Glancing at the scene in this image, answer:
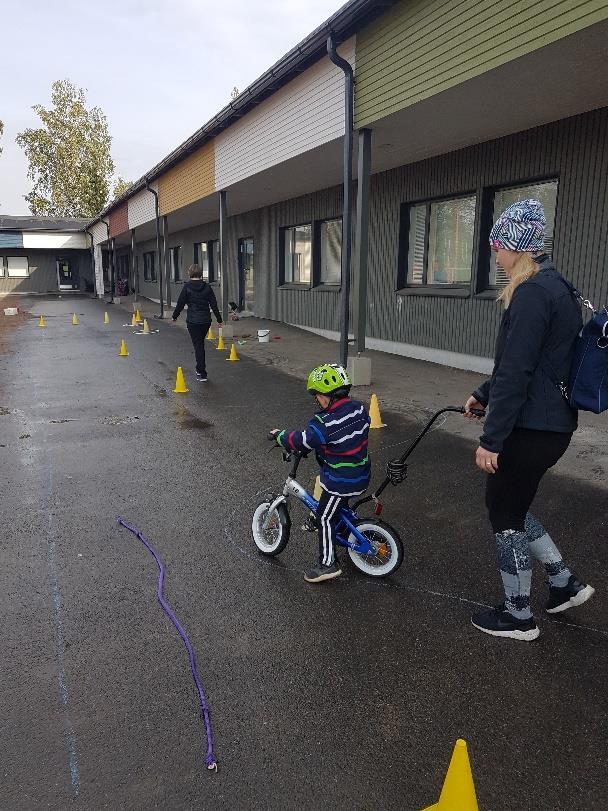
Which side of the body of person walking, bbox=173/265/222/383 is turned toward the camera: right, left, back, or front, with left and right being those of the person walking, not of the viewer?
back

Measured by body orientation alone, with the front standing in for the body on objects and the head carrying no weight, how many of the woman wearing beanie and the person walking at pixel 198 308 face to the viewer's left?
1

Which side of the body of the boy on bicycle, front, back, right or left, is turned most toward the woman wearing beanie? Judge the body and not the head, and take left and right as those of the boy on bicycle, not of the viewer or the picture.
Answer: back

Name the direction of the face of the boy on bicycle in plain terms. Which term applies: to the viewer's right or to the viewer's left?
to the viewer's left

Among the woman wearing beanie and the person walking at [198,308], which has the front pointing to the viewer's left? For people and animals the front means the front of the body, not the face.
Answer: the woman wearing beanie

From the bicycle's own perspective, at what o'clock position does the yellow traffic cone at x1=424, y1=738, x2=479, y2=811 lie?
The yellow traffic cone is roughly at 7 o'clock from the bicycle.

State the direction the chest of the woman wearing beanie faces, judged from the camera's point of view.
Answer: to the viewer's left

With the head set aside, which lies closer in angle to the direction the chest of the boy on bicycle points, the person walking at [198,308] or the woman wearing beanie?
the person walking

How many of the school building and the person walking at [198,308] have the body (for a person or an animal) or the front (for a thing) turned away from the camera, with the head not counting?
1

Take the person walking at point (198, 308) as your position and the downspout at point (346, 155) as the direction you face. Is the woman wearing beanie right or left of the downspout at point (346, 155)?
right
